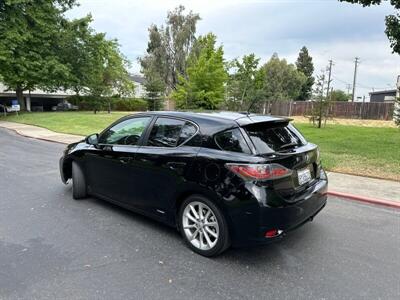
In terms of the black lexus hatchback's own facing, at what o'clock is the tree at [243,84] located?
The tree is roughly at 2 o'clock from the black lexus hatchback.

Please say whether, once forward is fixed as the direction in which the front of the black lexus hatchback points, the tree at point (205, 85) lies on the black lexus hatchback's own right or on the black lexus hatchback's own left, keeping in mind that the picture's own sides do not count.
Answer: on the black lexus hatchback's own right

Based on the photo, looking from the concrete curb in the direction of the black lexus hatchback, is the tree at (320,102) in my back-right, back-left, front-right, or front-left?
back-right

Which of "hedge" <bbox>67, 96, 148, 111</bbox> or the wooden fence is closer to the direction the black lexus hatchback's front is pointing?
the hedge

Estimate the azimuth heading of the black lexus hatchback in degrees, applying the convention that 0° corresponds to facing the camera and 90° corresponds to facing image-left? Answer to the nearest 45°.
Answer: approximately 135°

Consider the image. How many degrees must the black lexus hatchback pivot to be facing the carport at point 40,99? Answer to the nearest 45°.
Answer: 0° — it already faces it

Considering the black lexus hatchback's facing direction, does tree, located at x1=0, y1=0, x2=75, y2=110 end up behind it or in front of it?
in front

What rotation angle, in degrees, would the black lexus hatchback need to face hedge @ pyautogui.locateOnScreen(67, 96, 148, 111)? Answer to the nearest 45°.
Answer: approximately 45° to its right

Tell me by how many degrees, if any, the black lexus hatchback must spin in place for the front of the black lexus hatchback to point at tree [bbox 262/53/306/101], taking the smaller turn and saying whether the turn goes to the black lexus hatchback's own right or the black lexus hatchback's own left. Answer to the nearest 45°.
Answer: approximately 45° to the black lexus hatchback's own right

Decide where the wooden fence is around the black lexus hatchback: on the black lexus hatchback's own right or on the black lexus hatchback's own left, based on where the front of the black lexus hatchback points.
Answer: on the black lexus hatchback's own right

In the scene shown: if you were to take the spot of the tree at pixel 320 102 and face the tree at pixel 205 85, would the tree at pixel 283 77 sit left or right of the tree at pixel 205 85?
right

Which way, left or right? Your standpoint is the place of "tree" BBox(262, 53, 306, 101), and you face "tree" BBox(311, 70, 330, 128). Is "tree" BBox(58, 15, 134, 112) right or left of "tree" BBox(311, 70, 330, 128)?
right
